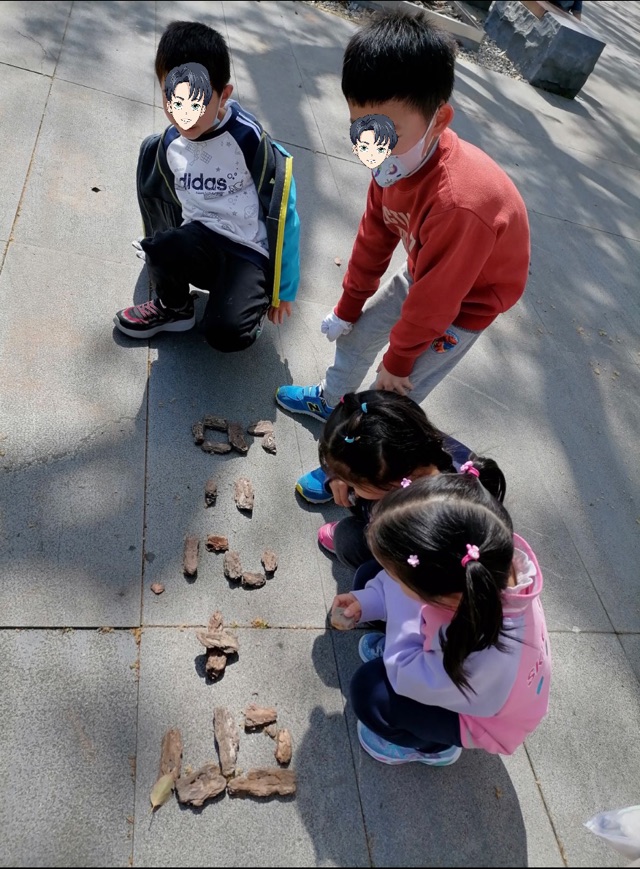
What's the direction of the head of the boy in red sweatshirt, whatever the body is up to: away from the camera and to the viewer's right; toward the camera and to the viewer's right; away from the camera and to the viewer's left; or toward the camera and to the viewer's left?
toward the camera and to the viewer's left

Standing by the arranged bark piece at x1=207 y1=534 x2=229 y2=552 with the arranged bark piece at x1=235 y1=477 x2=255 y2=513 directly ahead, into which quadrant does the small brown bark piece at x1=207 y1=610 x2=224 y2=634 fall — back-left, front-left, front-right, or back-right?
back-right

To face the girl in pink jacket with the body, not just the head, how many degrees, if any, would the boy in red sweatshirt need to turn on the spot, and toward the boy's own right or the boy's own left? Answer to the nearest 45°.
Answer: approximately 90° to the boy's own left

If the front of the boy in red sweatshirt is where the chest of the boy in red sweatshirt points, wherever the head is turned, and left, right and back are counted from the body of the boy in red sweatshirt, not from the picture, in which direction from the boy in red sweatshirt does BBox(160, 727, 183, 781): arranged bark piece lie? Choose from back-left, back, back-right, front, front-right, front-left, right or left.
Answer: front-left

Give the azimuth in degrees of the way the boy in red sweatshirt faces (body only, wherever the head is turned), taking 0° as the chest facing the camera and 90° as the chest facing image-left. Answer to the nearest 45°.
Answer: approximately 45°

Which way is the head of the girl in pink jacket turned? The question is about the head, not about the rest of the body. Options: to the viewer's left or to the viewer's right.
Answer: to the viewer's left

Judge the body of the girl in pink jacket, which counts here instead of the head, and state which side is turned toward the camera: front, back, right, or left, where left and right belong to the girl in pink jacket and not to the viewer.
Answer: left
